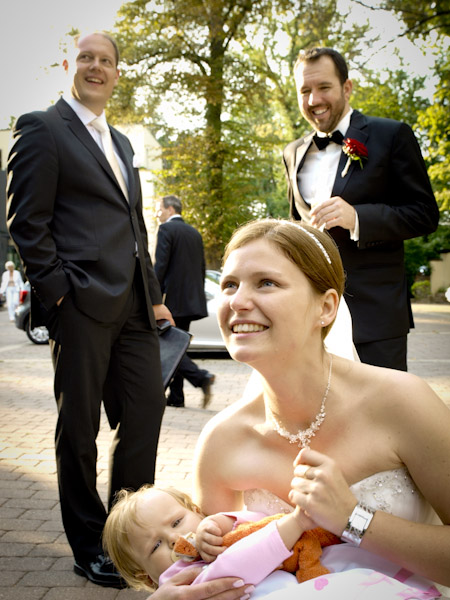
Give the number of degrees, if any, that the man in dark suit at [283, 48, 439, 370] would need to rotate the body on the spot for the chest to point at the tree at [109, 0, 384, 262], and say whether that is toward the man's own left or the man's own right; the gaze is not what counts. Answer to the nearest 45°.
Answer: approximately 135° to the man's own right

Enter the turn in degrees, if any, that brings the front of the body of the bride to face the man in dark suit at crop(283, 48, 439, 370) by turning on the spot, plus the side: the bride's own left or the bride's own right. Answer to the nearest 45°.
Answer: approximately 135° to the bride's own right

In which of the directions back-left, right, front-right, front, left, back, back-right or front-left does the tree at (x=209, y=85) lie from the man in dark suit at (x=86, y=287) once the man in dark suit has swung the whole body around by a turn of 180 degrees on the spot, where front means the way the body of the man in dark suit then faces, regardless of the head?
front-right

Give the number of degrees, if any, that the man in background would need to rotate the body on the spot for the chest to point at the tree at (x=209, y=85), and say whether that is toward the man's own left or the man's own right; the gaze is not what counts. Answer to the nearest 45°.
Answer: approximately 45° to the man's own right

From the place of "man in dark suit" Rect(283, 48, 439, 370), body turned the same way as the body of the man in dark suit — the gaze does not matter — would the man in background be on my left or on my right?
on my right

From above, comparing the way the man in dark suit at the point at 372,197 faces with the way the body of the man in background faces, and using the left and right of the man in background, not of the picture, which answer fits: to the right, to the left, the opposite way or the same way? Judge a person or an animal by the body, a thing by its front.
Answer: to the left

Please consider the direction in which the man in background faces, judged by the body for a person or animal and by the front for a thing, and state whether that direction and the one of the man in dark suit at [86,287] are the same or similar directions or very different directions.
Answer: very different directions

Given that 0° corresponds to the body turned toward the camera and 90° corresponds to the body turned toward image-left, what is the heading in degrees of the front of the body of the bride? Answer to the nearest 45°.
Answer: approximately 45°

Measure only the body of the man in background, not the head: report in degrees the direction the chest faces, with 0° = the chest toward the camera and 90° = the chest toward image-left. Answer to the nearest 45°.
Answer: approximately 135°

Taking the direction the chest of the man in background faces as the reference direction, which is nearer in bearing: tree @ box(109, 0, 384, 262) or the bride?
the tree

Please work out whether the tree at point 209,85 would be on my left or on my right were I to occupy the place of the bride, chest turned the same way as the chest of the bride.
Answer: on my right
